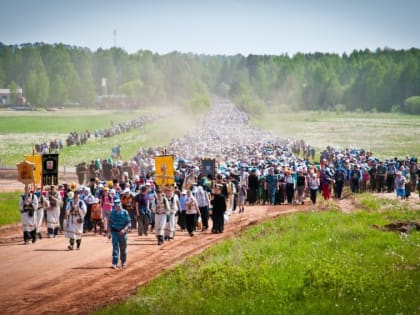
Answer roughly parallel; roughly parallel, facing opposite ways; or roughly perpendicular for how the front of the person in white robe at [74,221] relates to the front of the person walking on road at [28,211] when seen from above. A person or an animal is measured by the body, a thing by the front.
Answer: roughly parallel

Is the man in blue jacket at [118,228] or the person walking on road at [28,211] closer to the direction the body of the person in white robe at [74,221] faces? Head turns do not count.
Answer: the man in blue jacket

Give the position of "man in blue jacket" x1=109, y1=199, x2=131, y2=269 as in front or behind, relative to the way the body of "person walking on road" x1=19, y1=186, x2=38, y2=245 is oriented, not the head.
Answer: in front

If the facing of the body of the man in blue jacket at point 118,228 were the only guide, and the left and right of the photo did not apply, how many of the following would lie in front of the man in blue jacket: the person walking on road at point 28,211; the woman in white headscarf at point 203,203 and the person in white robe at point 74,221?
0

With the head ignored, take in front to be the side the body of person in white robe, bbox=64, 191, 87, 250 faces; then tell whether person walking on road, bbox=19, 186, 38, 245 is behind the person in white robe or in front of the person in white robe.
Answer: behind

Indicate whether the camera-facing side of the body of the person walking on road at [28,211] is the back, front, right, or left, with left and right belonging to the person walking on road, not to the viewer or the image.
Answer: front

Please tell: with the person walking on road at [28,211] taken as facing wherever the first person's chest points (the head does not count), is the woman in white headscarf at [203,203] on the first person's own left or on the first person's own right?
on the first person's own left

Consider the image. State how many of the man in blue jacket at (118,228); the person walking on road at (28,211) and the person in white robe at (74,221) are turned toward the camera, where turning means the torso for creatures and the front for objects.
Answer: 3

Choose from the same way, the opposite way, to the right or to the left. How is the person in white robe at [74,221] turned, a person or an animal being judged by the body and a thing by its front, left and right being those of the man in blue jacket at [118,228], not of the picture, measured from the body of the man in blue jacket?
the same way

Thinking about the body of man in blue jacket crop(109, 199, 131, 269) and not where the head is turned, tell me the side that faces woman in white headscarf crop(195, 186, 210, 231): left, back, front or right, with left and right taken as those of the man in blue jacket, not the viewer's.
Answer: back

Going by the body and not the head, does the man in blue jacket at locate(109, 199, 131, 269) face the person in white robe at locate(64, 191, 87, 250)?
no

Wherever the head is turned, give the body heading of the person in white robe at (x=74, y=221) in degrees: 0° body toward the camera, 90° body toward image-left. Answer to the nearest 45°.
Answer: approximately 0°

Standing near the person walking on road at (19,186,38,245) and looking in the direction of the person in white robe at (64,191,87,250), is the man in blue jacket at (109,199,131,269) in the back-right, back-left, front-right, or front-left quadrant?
front-right
